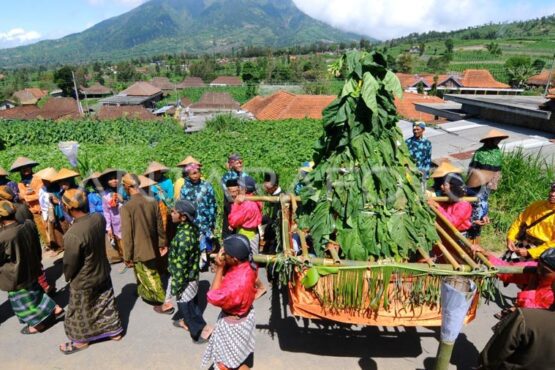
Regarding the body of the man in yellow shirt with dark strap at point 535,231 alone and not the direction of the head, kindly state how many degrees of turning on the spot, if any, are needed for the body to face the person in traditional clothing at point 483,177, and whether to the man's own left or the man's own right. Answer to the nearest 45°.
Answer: approximately 90° to the man's own right

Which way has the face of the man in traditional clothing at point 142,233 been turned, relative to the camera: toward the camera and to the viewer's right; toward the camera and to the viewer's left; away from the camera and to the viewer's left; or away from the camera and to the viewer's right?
away from the camera and to the viewer's left

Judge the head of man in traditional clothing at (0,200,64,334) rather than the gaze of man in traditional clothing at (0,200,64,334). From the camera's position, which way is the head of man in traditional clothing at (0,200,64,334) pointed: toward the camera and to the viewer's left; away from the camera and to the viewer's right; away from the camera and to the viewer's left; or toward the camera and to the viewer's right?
away from the camera and to the viewer's left

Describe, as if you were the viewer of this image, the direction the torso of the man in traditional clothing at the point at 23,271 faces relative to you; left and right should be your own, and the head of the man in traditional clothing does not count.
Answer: facing away from the viewer and to the left of the viewer

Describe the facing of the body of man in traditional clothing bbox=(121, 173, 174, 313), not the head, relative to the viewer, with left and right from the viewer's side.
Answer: facing away from the viewer and to the left of the viewer

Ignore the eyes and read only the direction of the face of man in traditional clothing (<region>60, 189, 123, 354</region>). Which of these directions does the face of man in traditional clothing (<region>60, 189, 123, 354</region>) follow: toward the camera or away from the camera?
away from the camera

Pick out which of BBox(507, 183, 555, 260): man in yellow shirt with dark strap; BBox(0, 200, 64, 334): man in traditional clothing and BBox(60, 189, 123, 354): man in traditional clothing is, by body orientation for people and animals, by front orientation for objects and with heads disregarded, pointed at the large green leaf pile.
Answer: BBox(507, 183, 555, 260): man in yellow shirt with dark strap
